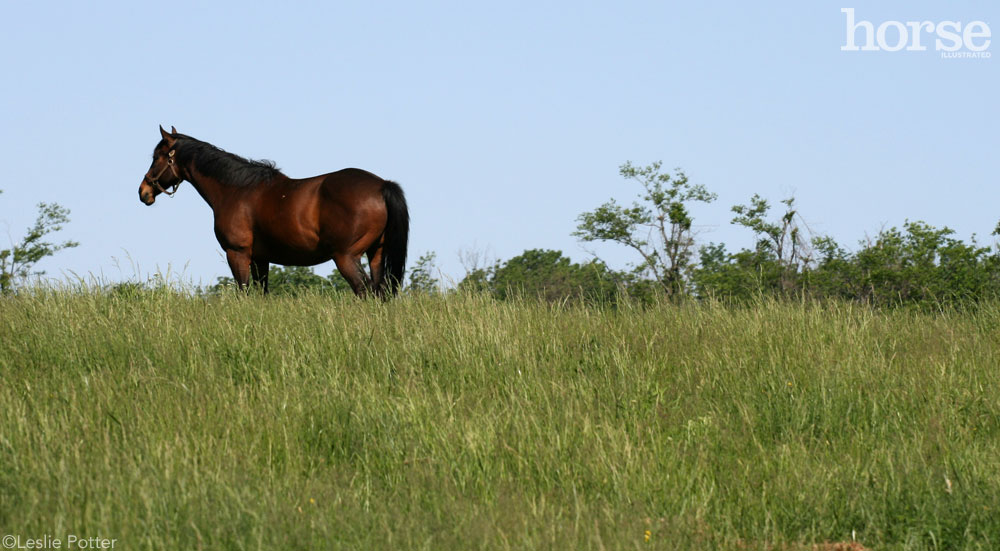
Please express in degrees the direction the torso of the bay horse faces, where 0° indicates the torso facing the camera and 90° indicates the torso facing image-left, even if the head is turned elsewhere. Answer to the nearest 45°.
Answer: approximately 90°
